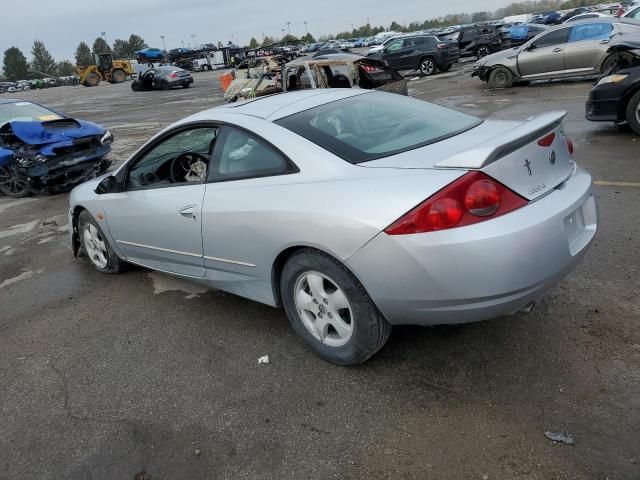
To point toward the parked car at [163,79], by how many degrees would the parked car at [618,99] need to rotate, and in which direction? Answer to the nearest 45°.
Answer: approximately 90° to its right

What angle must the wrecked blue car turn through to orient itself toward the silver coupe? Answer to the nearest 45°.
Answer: approximately 45° to its right

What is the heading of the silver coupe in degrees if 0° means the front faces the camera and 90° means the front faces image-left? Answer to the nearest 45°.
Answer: approximately 135°

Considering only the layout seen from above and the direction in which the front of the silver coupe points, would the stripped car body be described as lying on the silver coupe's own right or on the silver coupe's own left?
on the silver coupe's own right

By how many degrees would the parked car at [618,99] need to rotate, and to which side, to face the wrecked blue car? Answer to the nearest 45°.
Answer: approximately 45° to its right

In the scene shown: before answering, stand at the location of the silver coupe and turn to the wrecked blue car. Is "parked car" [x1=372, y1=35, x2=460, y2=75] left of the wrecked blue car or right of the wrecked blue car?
right

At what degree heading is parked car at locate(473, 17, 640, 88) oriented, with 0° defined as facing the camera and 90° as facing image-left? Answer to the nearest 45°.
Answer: approximately 90°

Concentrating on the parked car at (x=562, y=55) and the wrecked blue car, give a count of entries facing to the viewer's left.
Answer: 1

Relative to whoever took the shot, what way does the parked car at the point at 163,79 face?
facing away from the viewer and to the left of the viewer

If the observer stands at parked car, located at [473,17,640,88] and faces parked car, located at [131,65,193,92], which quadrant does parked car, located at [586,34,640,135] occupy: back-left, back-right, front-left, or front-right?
back-left

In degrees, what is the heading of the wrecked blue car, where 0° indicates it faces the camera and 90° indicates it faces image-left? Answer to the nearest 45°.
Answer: approximately 315°

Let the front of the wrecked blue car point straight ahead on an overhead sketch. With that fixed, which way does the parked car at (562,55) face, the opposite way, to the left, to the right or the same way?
the opposite way
